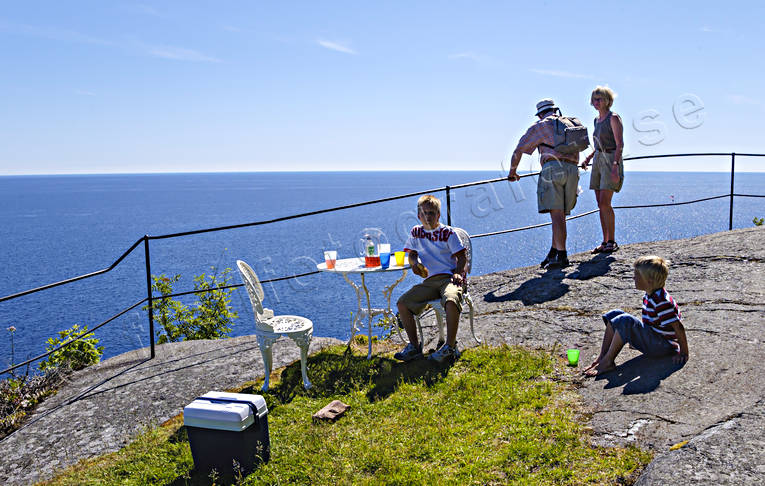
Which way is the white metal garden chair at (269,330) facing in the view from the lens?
facing to the right of the viewer

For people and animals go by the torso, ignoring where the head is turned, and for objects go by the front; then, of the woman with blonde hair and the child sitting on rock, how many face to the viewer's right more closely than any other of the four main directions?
0

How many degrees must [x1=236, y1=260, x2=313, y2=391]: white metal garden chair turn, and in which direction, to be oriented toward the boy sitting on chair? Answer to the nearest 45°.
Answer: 0° — it already faces them

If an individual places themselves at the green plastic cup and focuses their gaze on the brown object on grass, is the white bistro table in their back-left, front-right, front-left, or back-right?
front-right

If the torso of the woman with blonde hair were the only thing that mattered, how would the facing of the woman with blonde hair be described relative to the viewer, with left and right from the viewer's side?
facing the viewer and to the left of the viewer

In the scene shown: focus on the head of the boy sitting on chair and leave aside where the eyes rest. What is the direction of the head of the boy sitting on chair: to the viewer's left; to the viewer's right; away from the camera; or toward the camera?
toward the camera

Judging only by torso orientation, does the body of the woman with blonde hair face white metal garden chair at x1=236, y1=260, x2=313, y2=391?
yes

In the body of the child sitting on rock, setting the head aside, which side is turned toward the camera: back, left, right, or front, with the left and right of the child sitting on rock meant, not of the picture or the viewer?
left

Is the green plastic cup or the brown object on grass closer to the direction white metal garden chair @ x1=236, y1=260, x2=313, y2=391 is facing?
the green plastic cup

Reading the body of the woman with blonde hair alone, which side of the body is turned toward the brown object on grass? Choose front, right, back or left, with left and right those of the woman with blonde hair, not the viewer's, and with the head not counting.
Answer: front

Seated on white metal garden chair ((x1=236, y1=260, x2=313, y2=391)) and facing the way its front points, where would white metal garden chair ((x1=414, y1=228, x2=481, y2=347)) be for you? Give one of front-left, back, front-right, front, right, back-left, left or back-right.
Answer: front

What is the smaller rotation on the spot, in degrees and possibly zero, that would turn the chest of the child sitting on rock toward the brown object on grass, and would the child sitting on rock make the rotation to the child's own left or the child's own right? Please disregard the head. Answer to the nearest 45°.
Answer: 0° — they already face it

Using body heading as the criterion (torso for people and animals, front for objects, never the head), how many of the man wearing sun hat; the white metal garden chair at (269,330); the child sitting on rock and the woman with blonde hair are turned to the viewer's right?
1

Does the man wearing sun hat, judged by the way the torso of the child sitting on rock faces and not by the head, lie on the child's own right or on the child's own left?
on the child's own right

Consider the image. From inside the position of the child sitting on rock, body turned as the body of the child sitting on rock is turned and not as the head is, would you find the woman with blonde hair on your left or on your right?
on your right

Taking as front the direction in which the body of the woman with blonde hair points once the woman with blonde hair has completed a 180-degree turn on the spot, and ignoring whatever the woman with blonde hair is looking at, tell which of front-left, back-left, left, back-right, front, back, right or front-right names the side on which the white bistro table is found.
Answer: back

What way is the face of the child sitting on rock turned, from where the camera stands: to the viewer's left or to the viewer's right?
to the viewer's left
